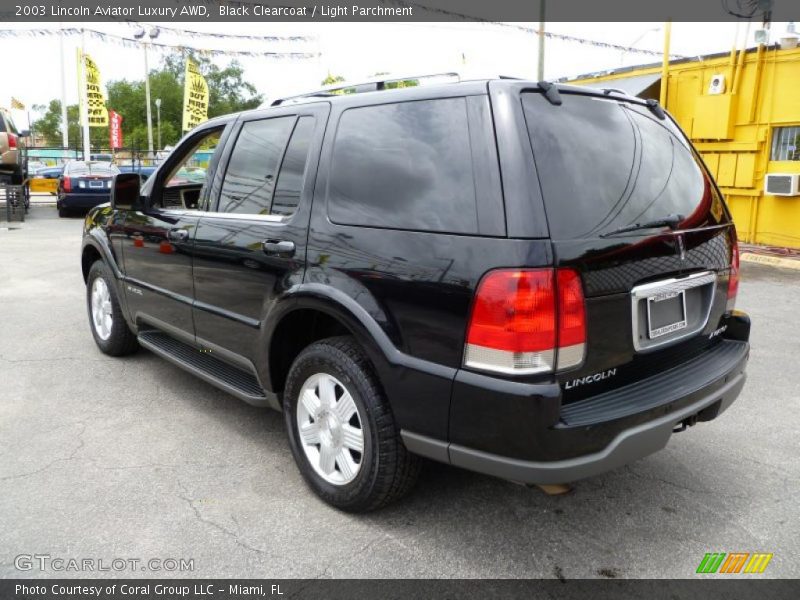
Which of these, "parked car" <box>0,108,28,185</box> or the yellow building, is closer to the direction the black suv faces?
the parked car

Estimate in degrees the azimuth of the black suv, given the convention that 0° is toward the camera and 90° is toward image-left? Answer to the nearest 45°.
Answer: approximately 135°

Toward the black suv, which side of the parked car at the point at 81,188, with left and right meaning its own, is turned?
back

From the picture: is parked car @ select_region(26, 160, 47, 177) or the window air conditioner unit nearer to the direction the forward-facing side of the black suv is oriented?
the parked car

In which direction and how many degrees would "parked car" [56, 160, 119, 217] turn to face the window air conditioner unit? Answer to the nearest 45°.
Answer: approximately 135° to its right

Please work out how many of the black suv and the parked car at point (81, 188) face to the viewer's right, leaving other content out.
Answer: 0

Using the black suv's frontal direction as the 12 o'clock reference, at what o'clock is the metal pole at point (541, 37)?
The metal pole is roughly at 2 o'clock from the black suv.

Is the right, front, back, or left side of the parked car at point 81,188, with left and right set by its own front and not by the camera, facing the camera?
back

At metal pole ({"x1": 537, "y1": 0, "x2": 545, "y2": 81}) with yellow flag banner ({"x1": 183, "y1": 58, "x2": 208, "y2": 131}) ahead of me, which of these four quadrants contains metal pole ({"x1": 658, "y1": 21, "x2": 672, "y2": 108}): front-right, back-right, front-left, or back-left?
back-left

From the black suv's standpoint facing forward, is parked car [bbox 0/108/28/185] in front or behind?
in front

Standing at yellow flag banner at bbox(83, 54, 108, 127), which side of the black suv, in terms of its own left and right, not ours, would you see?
front

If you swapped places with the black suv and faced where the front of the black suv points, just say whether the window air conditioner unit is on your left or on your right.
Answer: on your right
